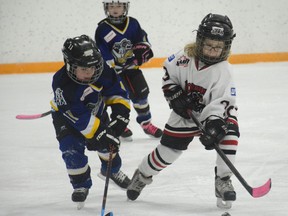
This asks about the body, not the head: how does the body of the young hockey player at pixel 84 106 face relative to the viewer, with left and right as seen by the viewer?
facing the viewer and to the right of the viewer

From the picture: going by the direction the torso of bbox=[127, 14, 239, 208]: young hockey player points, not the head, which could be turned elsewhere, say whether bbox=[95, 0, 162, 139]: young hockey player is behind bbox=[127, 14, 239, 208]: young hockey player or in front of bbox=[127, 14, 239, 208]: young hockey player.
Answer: behind

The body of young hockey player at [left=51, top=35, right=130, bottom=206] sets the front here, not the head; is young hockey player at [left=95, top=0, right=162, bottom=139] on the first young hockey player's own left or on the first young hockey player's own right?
on the first young hockey player's own left

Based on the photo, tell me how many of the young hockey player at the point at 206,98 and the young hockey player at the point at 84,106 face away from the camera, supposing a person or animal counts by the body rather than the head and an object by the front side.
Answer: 0

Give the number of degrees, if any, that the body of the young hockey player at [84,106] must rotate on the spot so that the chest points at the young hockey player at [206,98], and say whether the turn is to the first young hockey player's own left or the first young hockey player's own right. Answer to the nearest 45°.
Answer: approximately 45° to the first young hockey player's own left

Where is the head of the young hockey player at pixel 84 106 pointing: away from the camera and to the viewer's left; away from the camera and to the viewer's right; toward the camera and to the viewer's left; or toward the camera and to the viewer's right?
toward the camera and to the viewer's right

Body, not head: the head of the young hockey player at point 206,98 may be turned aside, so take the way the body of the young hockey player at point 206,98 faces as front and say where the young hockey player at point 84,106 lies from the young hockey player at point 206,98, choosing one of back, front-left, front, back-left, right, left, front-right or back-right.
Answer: right

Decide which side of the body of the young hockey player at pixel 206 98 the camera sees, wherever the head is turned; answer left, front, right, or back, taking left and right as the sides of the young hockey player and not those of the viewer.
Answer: front
